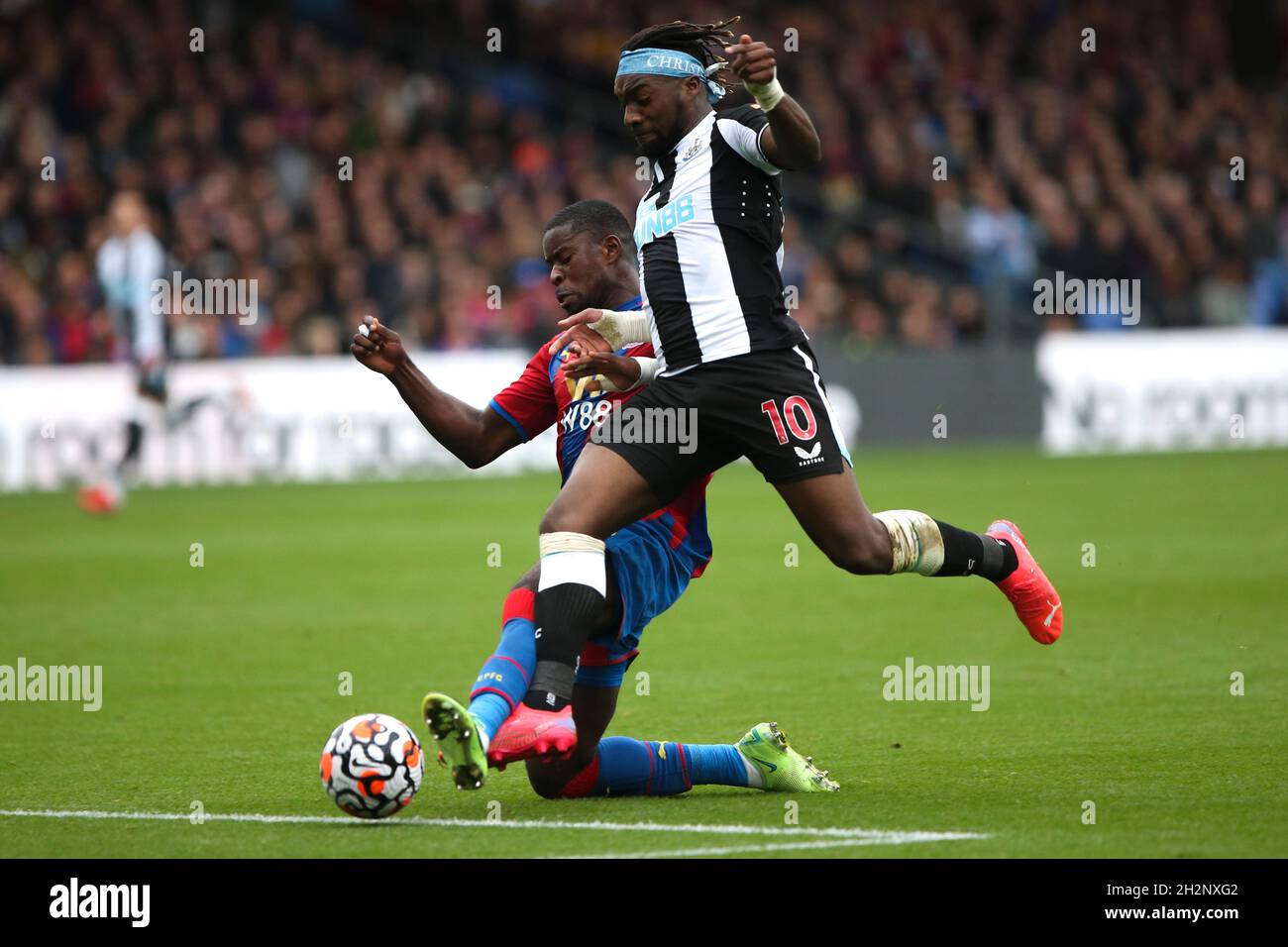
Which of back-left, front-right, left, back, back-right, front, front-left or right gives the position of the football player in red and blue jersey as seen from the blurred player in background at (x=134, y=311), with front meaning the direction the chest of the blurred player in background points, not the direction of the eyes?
front-left

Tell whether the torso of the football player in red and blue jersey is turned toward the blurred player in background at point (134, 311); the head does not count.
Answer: no

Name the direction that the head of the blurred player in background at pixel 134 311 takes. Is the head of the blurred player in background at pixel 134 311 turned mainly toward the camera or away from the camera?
toward the camera

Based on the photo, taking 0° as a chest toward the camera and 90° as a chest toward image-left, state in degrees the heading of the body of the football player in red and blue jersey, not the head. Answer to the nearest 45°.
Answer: approximately 45°

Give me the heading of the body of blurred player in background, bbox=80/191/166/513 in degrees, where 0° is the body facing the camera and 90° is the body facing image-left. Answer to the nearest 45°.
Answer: approximately 45°
